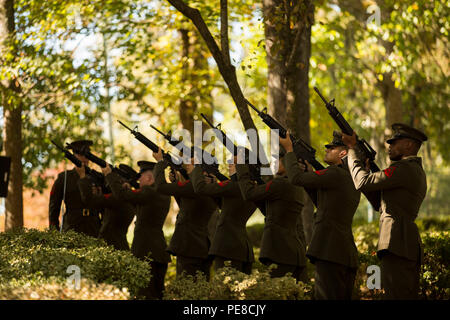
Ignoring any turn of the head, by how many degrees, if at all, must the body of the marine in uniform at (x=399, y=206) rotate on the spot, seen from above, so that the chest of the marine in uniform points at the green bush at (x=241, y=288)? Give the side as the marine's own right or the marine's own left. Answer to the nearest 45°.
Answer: approximately 45° to the marine's own left

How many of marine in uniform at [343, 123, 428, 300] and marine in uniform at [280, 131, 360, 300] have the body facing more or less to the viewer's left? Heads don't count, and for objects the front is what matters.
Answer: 2

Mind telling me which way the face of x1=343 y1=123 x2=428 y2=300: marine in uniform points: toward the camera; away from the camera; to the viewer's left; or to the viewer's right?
to the viewer's left

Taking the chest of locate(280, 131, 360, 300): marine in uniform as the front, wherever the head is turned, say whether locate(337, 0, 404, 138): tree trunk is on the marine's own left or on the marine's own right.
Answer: on the marine's own right

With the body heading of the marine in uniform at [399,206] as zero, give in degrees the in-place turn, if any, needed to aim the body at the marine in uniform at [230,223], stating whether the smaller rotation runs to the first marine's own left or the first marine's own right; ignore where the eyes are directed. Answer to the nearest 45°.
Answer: approximately 45° to the first marine's own right

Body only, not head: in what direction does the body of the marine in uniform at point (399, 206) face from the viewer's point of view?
to the viewer's left

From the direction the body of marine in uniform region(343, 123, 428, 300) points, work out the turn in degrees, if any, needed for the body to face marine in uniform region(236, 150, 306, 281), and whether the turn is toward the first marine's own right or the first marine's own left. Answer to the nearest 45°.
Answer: approximately 45° to the first marine's own right

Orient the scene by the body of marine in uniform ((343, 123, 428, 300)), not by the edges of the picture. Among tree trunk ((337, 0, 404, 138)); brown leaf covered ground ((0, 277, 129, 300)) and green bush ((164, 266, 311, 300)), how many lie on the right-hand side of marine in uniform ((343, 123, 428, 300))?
1

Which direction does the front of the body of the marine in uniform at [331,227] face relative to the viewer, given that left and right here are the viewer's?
facing to the left of the viewer

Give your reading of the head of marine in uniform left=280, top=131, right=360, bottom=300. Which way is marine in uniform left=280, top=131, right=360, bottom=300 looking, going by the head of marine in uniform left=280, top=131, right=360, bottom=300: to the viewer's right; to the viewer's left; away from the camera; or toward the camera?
to the viewer's left

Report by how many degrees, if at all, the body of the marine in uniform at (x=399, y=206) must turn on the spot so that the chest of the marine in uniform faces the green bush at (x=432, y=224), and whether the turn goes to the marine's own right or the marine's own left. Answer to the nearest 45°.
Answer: approximately 90° to the marine's own right
